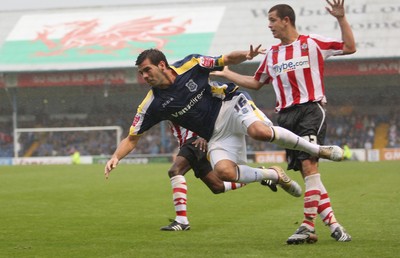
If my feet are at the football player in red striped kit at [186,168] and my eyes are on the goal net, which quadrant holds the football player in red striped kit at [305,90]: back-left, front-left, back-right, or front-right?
back-right

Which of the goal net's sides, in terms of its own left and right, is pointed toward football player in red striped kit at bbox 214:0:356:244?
front

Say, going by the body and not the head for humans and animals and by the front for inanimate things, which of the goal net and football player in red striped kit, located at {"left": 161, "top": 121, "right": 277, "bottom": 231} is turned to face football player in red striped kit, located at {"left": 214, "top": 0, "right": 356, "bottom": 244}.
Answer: the goal net

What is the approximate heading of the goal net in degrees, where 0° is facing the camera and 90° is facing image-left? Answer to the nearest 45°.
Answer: approximately 0°

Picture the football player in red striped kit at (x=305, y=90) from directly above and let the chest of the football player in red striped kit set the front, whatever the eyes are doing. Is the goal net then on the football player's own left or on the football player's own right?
on the football player's own right

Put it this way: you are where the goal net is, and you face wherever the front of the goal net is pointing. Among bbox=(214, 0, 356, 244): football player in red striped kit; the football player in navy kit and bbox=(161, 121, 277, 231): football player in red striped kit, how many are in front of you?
3

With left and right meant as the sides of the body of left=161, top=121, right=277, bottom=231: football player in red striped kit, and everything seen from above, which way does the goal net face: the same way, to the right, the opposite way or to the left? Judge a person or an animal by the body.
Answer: to the left

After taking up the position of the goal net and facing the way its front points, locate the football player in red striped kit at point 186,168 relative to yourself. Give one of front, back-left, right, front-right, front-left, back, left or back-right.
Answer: front

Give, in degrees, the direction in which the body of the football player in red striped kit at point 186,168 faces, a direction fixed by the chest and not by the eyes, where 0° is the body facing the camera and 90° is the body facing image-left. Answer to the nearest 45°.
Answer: approximately 90°

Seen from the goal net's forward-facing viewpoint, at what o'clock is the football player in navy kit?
The football player in navy kit is roughly at 12 o'clock from the goal net.

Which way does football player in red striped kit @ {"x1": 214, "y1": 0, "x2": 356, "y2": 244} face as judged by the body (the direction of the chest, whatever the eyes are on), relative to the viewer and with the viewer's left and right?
facing the viewer and to the left of the viewer
